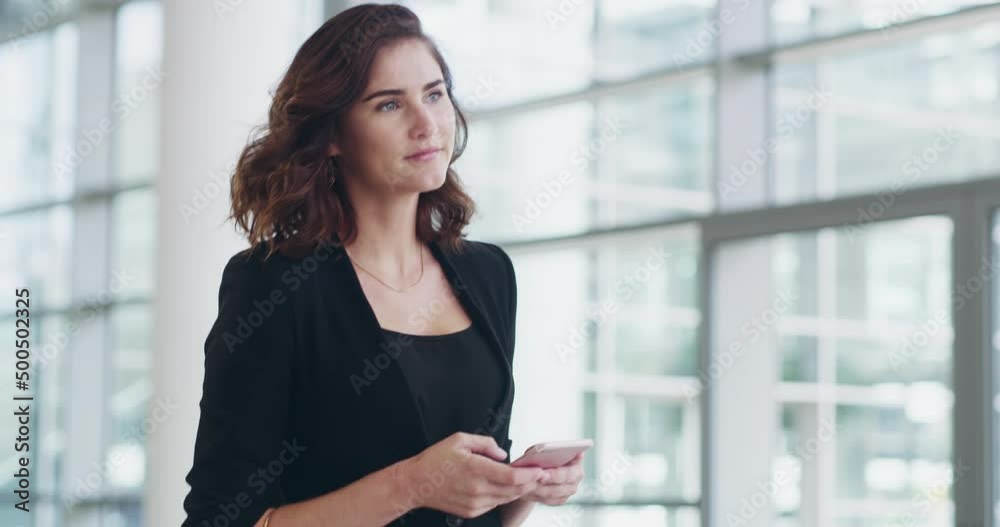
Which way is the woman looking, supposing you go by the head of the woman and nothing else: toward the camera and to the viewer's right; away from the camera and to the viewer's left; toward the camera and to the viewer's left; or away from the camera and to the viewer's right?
toward the camera and to the viewer's right

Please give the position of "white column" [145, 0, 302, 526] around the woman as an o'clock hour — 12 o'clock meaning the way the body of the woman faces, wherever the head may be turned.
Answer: The white column is roughly at 7 o'clock from the woman.

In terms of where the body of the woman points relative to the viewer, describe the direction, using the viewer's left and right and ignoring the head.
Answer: facing the viewer and to the right of the viewer

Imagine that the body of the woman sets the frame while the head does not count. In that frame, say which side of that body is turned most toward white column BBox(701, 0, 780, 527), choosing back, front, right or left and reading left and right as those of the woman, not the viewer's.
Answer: left
